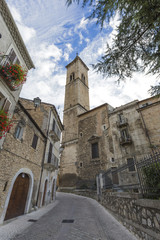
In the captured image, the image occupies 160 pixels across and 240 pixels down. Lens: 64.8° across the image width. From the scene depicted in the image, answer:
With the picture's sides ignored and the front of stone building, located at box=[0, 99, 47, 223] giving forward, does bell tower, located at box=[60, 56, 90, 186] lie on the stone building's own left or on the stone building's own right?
on the stone building's own left

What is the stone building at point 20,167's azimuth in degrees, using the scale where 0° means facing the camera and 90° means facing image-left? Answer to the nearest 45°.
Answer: approximately 315°

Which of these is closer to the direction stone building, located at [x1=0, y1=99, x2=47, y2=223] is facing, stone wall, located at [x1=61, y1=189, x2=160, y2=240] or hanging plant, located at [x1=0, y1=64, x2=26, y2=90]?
the stone wall

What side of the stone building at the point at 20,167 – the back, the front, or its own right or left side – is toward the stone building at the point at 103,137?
left
